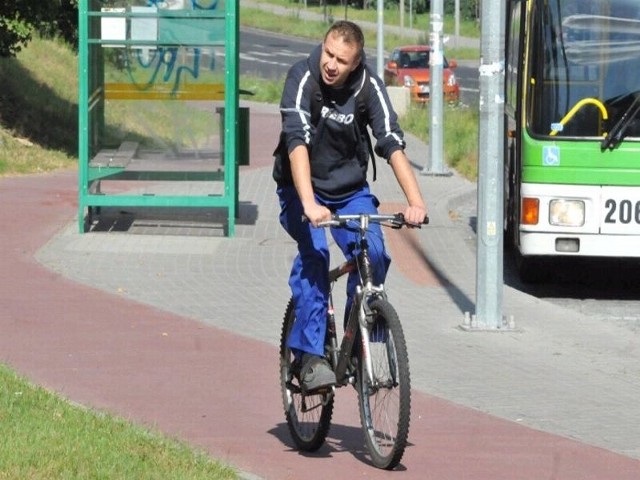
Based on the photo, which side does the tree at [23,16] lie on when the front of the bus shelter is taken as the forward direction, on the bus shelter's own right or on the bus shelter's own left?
on the bus shelter's own left

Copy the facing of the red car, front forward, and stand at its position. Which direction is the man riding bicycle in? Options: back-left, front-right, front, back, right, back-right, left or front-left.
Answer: front-right

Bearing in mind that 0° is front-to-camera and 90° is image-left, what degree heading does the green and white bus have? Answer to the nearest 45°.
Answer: approximately 0°

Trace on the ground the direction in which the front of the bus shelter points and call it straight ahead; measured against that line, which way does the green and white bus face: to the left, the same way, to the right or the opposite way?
to the right

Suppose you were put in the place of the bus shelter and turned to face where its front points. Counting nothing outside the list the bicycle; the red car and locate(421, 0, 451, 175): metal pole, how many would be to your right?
1

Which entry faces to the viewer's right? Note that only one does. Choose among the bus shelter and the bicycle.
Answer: the bus shelter

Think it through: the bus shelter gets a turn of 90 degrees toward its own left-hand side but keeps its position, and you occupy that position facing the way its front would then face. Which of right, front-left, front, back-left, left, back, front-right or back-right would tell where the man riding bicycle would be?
back

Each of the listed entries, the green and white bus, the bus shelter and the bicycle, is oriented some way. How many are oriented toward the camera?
2

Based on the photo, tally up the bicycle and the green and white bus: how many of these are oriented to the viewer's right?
0

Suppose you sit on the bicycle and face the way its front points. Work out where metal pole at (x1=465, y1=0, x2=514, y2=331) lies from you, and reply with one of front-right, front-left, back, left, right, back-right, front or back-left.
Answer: back

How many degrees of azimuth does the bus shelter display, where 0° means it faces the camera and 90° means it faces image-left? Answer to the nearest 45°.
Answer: approximately 270°

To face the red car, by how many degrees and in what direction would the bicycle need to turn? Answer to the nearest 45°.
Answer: approximately 180°

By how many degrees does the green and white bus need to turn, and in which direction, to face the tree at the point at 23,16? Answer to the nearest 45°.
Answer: approximately 135° to its right

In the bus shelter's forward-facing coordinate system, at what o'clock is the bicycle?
The bicycle is roughly at 3 o'clock from the bus shelter.

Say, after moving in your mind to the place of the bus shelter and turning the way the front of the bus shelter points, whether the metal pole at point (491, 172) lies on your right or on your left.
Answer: on your right
